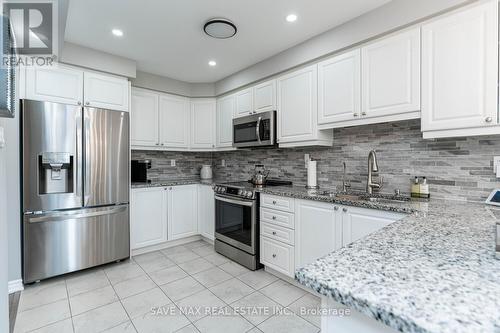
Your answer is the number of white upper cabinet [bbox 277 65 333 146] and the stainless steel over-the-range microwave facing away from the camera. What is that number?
0

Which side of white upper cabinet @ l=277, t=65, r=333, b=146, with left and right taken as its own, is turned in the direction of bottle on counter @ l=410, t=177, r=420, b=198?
left

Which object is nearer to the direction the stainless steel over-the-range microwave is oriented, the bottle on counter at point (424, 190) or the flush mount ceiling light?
the flush mount ceiling light

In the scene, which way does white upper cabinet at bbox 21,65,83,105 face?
toward the camera

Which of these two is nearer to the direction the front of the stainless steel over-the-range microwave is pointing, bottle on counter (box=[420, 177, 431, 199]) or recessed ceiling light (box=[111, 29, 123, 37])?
the recessed ceiling light

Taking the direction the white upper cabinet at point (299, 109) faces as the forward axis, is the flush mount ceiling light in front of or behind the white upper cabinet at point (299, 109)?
in front

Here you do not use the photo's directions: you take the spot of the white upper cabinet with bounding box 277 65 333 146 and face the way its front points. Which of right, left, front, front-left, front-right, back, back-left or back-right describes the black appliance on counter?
front-right

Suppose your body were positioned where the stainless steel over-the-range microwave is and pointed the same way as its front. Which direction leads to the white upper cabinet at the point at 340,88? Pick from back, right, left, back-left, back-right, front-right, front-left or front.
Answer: left

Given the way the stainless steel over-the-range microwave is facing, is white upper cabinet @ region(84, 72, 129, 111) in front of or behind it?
in front

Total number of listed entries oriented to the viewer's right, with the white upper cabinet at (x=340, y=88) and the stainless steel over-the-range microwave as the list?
0

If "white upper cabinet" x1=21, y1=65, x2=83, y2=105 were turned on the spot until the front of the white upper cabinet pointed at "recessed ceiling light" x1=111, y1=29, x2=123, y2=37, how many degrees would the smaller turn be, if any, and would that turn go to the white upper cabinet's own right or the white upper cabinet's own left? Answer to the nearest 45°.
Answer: approximately 45° to the white upper cabinet's own left

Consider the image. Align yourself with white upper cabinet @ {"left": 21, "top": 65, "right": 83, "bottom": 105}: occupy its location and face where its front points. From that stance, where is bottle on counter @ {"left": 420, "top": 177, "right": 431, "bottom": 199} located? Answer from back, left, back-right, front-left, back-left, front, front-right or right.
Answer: front-left

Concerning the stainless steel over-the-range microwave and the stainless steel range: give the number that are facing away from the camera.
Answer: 0

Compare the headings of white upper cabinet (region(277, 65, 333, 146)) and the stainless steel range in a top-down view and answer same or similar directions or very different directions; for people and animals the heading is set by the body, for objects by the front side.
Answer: same or similar directions

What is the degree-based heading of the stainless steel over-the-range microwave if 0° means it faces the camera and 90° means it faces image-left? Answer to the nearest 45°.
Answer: approximately 45°

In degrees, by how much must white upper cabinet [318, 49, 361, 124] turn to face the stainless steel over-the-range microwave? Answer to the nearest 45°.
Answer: approximately 90° to its right

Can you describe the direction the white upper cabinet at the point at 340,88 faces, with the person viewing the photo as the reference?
facing the viewer and to the left of the viewer
